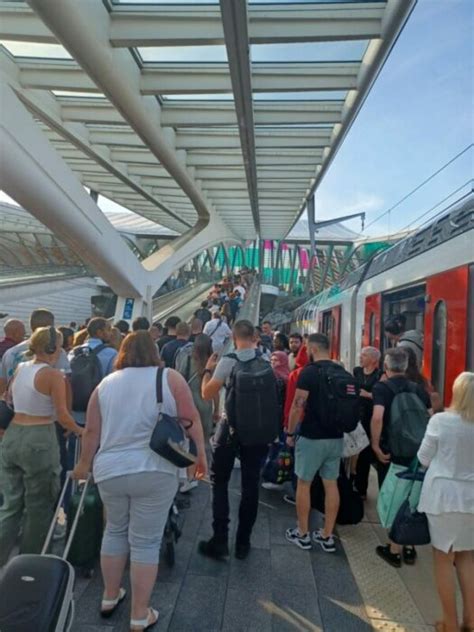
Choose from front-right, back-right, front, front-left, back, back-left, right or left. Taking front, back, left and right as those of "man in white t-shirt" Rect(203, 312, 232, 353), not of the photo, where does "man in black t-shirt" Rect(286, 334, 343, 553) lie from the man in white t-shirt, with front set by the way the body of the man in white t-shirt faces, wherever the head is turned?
back

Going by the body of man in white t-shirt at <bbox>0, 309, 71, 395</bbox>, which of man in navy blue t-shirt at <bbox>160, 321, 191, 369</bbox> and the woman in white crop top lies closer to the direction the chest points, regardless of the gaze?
the man in navy blue t-shirt

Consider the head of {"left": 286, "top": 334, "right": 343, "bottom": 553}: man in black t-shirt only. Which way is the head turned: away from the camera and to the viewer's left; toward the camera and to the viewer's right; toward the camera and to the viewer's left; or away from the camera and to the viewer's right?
away from the camera and to the viewer's left

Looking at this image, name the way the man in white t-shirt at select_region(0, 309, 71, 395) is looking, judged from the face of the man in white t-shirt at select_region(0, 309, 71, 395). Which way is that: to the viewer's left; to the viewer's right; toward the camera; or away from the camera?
away from the camera

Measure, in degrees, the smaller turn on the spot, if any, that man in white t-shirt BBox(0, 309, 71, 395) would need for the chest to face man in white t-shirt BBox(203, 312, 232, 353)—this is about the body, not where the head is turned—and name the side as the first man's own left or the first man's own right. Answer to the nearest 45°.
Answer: approximately 45° to the first man's own right

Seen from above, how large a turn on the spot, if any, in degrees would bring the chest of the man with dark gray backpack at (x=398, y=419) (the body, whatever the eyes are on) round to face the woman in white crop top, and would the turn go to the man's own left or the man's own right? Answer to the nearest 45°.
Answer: approximately 90° to the man's own left

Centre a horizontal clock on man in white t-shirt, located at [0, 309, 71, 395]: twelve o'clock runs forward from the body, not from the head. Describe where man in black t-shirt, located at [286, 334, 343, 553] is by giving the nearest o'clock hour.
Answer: The man in black t-shirt is roughly at 4 o'clock from the man in white t-shirt.

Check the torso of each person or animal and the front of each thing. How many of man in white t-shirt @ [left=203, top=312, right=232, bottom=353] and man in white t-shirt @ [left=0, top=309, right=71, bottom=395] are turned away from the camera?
2

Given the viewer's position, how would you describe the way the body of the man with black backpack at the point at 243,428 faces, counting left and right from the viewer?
facing away from the viewer and to the left of the viewer

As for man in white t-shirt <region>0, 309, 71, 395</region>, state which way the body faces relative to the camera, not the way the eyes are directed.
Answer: away from the camera

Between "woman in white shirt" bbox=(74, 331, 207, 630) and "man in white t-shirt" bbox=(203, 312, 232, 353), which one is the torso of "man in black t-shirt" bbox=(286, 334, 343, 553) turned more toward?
the man in white t-shirt

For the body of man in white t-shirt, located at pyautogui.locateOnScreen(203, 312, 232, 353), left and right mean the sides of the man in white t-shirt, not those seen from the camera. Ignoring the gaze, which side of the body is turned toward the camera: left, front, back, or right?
back

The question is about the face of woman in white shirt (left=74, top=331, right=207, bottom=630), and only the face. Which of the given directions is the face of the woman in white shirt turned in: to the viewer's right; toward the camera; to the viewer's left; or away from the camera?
away from the camera

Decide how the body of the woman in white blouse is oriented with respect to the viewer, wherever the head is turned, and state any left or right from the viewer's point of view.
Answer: facing away from the viewer

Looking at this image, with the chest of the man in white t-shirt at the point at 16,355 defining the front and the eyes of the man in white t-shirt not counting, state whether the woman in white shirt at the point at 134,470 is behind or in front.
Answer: behind
